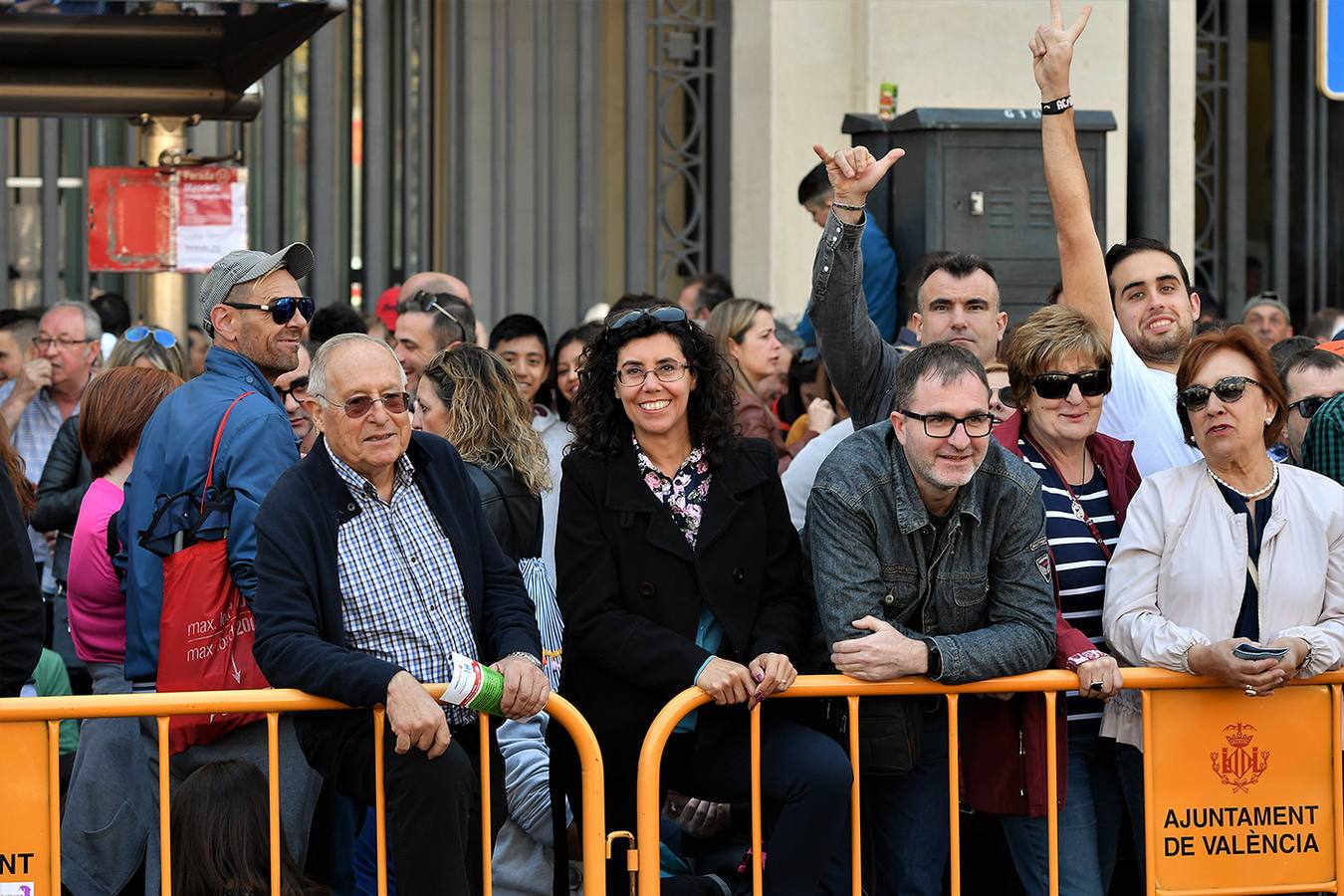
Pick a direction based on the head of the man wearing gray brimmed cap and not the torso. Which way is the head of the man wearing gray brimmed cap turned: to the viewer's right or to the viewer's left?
to the viewer's right

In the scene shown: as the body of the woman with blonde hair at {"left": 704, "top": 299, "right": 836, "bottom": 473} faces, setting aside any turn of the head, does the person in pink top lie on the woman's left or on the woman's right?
on the woman's right

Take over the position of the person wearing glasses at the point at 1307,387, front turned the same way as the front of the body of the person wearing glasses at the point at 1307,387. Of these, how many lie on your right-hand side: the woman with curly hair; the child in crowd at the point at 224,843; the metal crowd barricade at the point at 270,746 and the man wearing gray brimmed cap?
4

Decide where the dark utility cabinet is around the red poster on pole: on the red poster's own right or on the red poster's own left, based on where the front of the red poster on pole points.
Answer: on the red poster's own left

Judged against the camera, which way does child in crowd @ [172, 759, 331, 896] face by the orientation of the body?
away from the camera

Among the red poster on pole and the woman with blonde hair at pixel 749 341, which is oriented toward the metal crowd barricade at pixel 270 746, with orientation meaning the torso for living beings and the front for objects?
the red poster on pole

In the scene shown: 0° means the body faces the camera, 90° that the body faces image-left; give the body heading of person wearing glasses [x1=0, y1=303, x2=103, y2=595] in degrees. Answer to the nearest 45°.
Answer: approximately 45°

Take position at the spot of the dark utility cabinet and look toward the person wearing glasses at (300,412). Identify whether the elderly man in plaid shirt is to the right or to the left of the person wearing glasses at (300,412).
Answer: left
